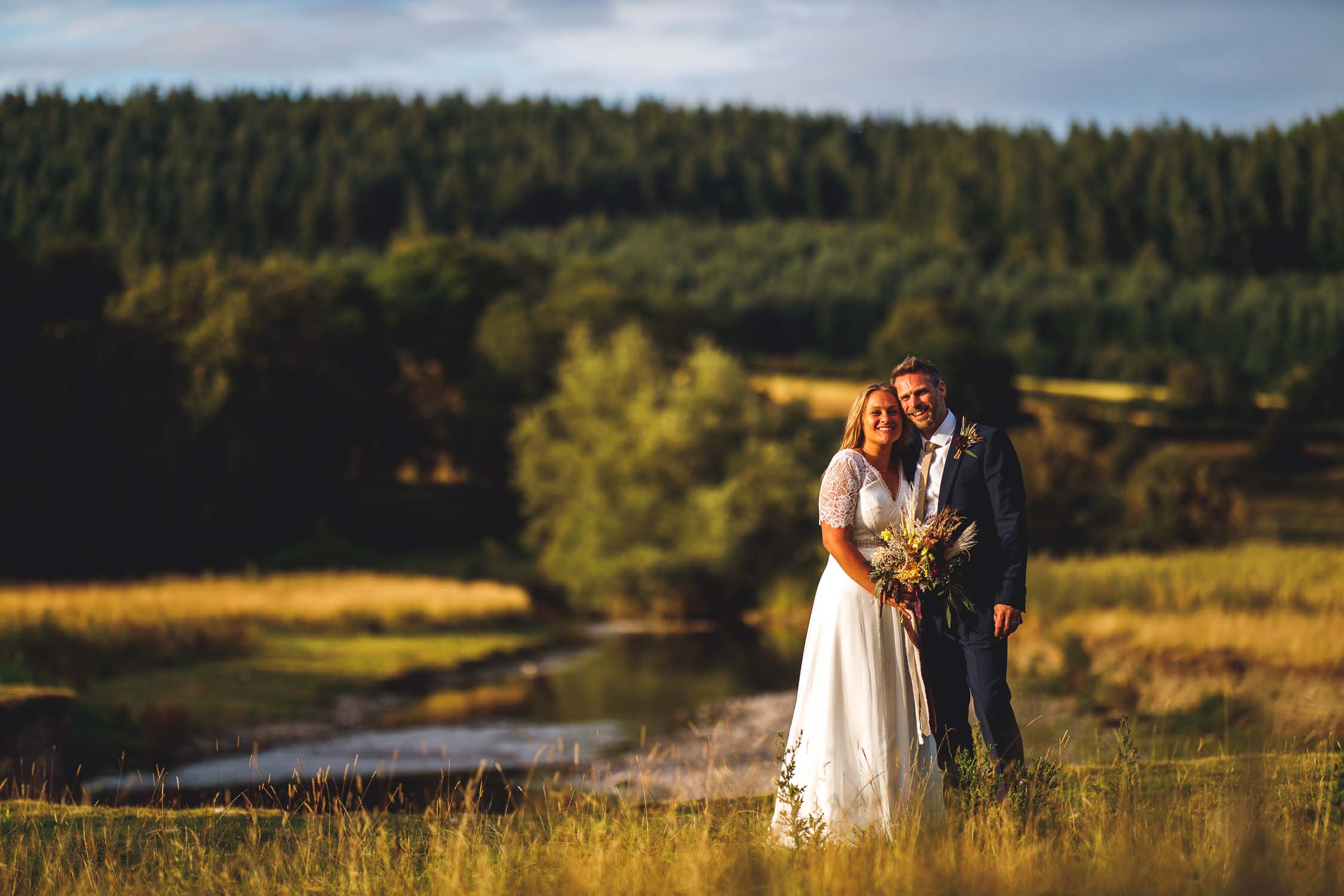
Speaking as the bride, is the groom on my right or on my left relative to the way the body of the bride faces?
on my left

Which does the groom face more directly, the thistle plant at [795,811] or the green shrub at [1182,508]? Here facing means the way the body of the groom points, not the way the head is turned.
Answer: the thistle plant

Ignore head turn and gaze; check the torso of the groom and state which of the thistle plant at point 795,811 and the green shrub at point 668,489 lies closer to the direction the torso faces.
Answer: the thistle plant

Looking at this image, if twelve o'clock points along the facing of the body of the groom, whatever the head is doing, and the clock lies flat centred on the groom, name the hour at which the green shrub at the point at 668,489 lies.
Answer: The green shrub is roughly at 4 o'clock from the groom.

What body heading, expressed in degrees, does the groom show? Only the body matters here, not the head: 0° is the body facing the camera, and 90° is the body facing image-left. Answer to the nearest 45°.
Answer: approximately 45°

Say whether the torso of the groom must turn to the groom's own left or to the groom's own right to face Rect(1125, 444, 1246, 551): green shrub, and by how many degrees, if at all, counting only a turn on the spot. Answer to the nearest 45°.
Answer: approximately 135° to the groom's own right
